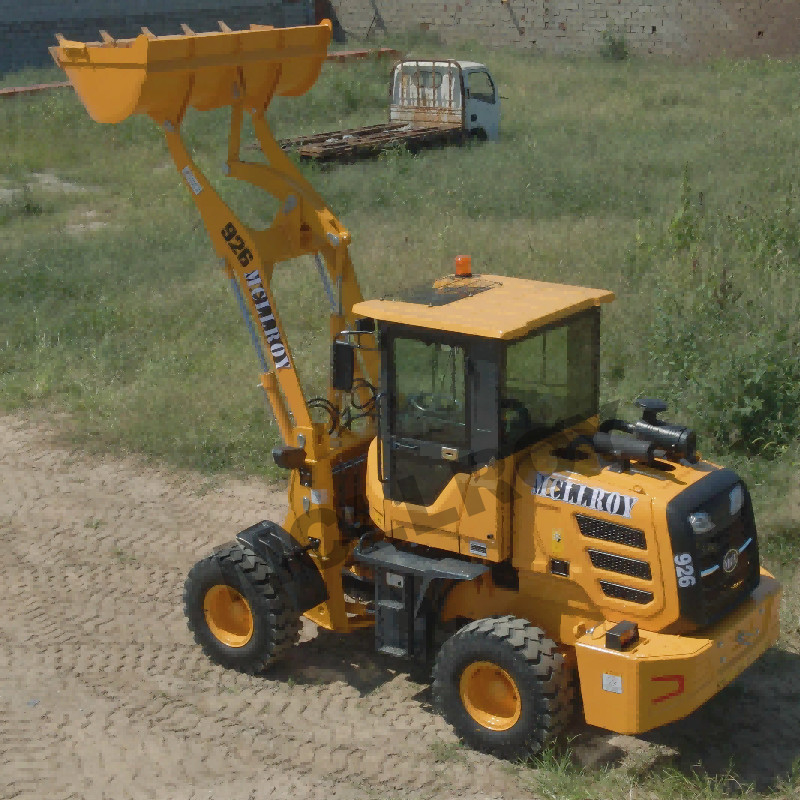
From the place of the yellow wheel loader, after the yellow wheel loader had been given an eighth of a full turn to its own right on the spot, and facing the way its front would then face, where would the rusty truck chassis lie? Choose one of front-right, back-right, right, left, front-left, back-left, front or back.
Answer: front

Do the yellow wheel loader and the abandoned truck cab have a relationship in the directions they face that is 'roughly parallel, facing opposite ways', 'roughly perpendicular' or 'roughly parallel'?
roughly perpendicular

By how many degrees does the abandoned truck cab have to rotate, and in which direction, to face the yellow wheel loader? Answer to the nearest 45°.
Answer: approximately 135° to its right

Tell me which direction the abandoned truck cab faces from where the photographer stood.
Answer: facing away from the viewer and to the right of the viewer

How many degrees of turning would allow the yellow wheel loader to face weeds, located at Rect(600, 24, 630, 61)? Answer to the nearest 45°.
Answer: approximately 45° to its right

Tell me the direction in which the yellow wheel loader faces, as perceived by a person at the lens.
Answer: facing away from the viewer and to the left of the viewer

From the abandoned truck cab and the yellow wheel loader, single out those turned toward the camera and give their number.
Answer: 0

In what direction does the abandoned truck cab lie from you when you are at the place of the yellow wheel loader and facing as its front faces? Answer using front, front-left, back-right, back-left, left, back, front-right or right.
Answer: front-right

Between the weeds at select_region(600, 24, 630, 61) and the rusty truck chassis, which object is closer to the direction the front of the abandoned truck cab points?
the weeds

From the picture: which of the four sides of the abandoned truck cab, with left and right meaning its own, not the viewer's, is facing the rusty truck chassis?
back
